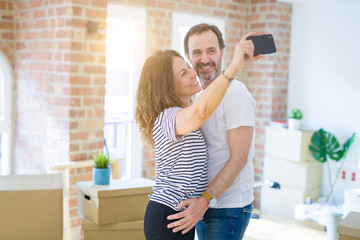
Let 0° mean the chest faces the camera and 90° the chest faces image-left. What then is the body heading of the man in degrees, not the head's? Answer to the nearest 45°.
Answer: approximately 45°

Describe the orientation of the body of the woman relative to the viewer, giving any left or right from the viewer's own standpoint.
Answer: facing to the right of the viewer

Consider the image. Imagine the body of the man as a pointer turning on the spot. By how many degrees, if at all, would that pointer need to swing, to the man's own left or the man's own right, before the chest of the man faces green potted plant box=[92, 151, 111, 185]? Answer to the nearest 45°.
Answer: approximately 90° to the man's own right

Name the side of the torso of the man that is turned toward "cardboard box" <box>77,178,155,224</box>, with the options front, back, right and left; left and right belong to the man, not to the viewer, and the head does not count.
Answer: right

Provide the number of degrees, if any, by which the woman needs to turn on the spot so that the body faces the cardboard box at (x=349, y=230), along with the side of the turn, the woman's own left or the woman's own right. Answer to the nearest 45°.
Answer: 0° — they already face it

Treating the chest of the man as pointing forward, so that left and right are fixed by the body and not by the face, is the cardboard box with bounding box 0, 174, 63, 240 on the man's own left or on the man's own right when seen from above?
on the man's own right

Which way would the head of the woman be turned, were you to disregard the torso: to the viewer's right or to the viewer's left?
to the viewer's right

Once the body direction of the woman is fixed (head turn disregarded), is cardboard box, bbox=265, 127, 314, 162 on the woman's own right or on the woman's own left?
on the woman's own left

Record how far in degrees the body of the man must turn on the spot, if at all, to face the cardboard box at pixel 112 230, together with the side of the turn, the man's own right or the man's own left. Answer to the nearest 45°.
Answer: approximately 90° to the man's own right
